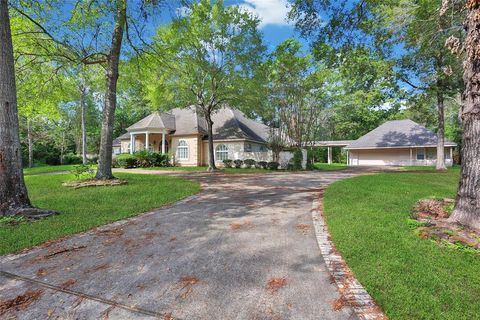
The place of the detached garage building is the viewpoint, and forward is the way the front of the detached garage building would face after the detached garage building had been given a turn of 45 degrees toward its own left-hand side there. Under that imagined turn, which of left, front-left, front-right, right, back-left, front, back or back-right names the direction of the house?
right

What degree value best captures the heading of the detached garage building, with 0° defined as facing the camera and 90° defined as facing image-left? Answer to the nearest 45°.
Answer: approximately 0°

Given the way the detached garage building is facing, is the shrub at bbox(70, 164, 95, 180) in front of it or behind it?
in front

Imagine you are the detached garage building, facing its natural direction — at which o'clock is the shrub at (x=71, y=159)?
The shrub is roughly at 2 o'clock from the detached garage building.

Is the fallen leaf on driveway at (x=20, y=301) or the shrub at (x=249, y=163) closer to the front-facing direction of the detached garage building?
the fallen leaf on driveway

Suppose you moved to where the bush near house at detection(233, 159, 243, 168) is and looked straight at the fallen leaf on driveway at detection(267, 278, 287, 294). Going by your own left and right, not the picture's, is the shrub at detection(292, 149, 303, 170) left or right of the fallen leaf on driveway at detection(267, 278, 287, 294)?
left

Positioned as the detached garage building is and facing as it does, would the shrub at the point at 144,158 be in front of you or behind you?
in front

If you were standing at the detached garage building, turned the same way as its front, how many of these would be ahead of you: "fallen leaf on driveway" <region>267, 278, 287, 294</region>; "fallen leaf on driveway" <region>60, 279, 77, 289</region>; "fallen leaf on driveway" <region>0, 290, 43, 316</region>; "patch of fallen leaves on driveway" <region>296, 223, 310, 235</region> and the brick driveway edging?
5

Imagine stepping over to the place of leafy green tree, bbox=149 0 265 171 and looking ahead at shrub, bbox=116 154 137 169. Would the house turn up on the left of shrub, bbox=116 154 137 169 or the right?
right

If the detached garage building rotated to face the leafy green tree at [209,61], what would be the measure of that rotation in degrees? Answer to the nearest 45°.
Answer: approximately 45° to its right

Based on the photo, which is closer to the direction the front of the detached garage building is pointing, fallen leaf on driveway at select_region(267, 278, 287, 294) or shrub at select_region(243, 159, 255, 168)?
the fallen leaf on driveway

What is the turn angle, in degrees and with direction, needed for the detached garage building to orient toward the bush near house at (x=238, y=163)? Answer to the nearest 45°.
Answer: approximately 45° to its right

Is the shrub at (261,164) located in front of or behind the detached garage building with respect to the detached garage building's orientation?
in front

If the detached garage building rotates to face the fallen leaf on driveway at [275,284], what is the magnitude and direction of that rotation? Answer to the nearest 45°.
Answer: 0° — it already faces it
